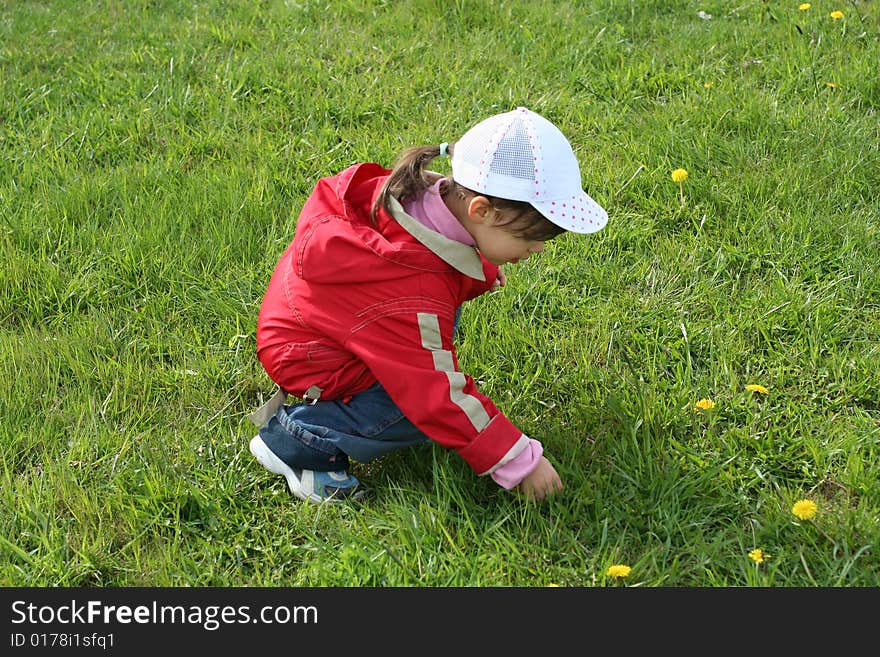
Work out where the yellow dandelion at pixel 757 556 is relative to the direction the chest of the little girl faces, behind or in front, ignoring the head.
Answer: in front

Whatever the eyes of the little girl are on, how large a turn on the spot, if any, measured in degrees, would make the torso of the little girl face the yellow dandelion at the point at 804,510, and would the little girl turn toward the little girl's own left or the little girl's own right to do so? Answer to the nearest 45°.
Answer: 0° — they already face it

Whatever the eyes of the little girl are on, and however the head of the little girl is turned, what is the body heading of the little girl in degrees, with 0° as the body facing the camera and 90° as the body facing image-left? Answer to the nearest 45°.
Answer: approximately 270°

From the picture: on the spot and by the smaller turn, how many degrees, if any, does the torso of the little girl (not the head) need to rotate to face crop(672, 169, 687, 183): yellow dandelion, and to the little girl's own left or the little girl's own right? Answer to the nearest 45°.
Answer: approximately 45° to the little girl's own left

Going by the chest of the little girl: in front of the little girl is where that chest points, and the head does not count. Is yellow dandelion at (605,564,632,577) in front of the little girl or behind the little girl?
in front

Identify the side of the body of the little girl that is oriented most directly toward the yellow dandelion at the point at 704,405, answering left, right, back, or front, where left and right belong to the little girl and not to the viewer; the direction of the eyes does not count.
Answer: front

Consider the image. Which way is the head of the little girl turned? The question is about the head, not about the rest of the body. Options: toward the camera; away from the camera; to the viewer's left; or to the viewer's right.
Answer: to the viewer's right
